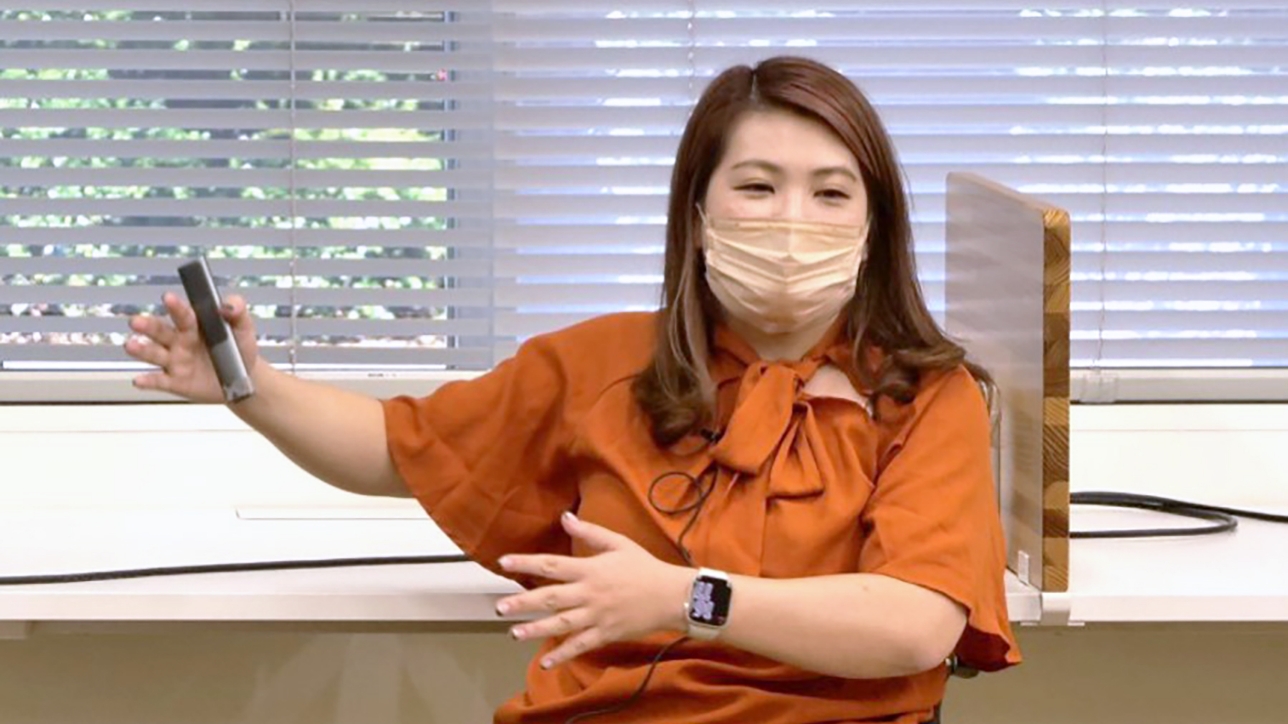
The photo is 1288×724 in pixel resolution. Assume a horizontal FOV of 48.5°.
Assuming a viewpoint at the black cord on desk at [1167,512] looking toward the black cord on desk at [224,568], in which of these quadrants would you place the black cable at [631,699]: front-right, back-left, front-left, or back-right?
front-left

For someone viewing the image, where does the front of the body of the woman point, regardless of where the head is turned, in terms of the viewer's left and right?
facing the viewer

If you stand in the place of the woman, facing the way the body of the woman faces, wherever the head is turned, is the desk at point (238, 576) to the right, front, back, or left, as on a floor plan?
right

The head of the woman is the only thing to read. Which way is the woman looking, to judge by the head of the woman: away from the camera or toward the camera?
toward the camera

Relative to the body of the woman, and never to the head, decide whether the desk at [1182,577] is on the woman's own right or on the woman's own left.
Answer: on the woman's own left

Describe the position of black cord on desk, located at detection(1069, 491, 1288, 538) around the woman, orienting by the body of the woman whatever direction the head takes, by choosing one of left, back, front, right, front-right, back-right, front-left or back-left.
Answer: back-left
